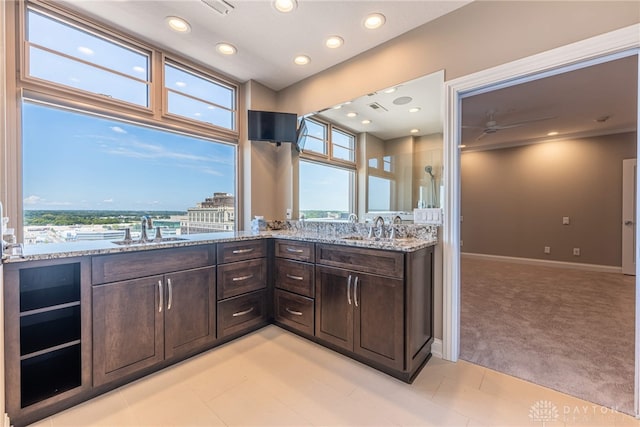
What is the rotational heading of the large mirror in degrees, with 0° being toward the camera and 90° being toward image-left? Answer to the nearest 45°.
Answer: approximately 45°

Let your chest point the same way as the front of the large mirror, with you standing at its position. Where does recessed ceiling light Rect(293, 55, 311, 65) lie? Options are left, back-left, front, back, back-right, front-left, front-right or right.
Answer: front-right

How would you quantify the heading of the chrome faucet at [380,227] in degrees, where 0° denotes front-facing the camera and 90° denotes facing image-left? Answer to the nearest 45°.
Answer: approximately 45°

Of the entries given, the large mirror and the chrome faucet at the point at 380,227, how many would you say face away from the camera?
0

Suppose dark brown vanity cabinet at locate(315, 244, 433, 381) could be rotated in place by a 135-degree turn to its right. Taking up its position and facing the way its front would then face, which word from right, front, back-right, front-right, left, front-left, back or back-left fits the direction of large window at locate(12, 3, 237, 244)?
left

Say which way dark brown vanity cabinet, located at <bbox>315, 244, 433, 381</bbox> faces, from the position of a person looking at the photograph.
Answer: facing the viewer and to the left of the viewer

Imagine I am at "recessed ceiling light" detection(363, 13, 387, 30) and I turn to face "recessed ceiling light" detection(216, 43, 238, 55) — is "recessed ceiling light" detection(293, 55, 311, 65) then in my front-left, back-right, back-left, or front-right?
front-right

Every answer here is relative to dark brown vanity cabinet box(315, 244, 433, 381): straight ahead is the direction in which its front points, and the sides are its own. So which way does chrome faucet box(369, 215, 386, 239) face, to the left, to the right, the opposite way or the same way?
the same way

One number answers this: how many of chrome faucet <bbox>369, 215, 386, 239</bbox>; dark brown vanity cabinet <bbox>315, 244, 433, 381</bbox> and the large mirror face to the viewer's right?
0

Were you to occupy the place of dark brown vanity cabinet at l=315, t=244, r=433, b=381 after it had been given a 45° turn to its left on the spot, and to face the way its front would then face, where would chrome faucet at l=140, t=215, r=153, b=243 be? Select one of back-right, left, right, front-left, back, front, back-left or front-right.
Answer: right

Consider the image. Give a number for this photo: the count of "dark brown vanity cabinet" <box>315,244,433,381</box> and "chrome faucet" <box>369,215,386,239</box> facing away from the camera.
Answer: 0

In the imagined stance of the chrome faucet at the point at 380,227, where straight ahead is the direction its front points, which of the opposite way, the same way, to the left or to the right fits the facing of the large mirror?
the same way

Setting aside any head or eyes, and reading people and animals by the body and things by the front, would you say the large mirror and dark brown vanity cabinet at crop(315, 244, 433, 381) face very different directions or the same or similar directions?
same or similar directions
